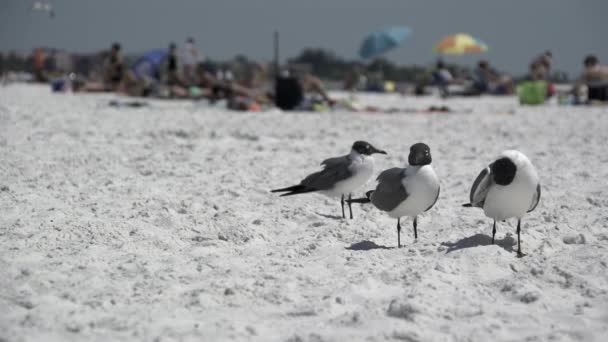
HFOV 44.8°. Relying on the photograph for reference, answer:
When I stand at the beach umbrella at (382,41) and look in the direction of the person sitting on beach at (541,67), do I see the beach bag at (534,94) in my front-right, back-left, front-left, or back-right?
front-right

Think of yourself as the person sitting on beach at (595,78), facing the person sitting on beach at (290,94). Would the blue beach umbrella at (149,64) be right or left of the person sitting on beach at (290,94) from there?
right

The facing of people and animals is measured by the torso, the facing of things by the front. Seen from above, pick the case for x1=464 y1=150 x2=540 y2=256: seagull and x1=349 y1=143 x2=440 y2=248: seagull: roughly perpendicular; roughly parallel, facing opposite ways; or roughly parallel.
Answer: roughly parallel

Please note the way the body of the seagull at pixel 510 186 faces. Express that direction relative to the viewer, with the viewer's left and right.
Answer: facing the viewer and to the right of the viewer

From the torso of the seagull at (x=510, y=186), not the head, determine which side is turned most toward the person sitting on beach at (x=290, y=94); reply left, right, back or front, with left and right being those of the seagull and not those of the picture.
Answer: back

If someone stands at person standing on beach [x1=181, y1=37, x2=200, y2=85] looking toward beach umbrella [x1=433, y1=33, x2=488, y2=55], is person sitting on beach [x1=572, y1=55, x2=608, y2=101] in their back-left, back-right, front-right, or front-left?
front-right

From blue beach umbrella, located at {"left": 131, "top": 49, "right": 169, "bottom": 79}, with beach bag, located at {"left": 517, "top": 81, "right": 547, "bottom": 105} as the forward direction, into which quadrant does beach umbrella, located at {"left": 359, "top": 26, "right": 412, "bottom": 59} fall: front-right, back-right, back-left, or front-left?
front-left

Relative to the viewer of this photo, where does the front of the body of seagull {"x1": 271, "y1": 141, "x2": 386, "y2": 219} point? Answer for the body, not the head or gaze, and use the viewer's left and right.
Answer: facing to the right of the viewer
